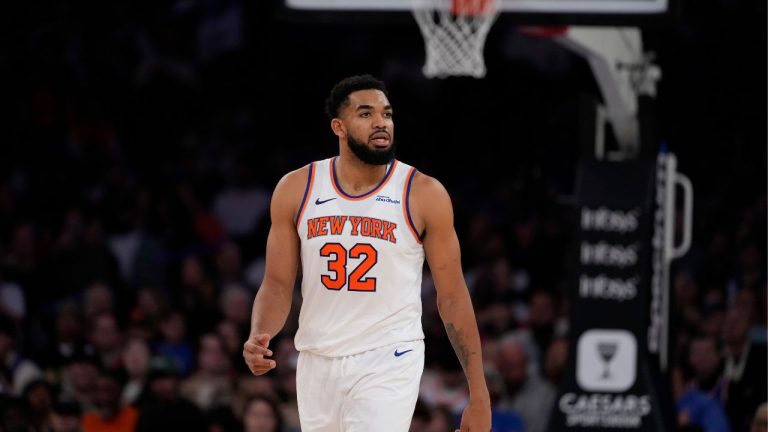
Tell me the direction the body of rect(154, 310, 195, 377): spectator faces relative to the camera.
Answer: toward the camera

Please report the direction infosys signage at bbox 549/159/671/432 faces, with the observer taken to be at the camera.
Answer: facing the viewer

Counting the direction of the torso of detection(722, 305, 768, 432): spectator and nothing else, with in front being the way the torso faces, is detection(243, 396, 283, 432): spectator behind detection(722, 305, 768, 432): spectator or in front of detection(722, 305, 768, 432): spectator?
in front

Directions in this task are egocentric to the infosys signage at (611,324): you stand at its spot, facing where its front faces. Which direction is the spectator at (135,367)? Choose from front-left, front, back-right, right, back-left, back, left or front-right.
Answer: right

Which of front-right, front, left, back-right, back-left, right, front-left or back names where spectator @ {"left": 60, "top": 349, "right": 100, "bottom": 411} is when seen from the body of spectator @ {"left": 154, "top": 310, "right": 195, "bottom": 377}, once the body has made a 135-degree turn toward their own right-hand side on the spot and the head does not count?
left

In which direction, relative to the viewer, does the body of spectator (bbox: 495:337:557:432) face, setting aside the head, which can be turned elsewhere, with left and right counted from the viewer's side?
facing the viewer and to the left of the viewer

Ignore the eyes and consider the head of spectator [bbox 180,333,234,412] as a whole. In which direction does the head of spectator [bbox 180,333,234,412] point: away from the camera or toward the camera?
toward the camera

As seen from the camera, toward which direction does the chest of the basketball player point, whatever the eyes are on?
toward the camera

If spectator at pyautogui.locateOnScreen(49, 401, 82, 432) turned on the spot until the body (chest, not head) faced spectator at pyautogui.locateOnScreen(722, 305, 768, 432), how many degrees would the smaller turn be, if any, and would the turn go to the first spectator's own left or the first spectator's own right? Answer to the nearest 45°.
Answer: approximately 90° to the first spectator's own left

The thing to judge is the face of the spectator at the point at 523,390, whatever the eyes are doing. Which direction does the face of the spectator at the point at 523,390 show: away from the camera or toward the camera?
toward the camera

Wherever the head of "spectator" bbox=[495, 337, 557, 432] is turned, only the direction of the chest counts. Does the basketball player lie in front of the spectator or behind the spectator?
in front
